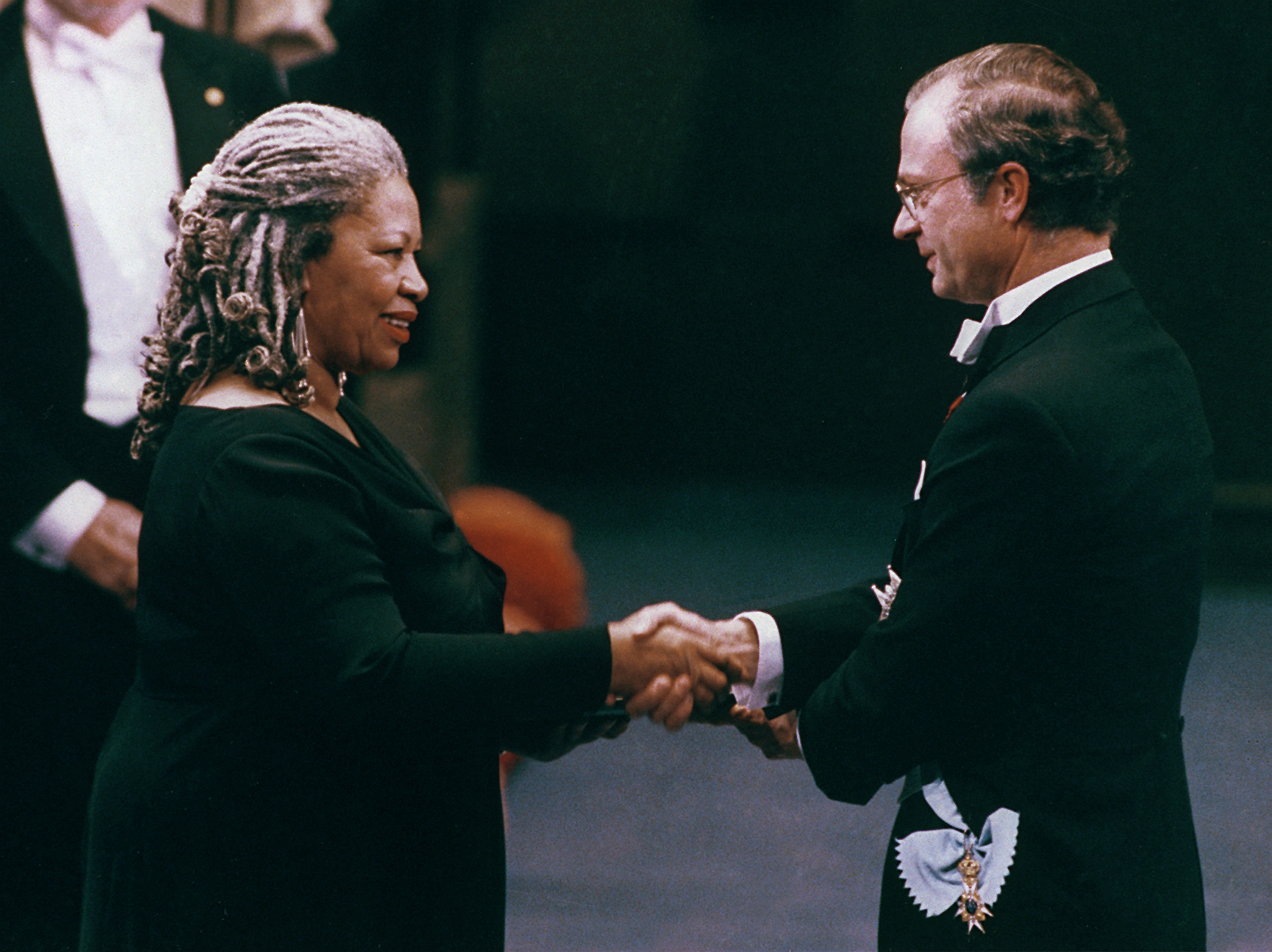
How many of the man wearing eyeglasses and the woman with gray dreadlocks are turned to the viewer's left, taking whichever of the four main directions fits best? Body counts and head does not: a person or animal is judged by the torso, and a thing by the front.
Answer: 1

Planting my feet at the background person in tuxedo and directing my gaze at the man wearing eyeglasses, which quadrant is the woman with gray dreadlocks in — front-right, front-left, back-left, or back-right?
front-right

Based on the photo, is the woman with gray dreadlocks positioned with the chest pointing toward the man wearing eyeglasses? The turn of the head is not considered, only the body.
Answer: yes

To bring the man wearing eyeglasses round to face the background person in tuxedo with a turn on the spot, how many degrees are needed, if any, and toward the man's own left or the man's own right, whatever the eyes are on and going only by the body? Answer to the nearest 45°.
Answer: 0° — they already face them

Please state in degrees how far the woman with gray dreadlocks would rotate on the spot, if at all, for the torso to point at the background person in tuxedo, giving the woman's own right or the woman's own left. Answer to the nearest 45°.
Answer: approximately 135° to the woman's own left

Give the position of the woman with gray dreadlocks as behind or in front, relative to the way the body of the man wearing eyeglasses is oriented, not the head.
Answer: in front

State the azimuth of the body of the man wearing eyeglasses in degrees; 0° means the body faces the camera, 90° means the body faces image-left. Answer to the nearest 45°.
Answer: approximately 90°

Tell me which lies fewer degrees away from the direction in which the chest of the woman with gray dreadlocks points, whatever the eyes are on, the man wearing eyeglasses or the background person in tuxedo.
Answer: the man wearing eyeglasses

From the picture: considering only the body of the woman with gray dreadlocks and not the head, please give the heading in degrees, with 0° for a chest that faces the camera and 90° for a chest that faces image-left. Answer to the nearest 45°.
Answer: approximately 270°

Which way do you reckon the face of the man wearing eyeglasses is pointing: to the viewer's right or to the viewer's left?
to the viewer's left
